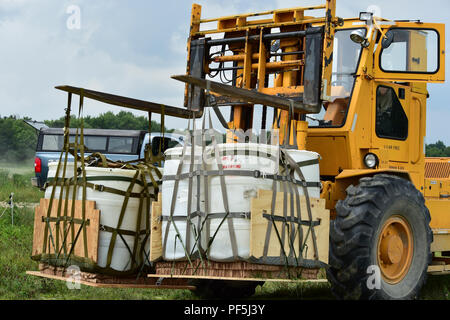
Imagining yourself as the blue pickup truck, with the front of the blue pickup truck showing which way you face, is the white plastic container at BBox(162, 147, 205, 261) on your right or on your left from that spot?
on your right

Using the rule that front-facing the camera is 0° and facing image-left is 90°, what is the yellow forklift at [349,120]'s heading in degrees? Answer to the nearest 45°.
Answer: approximately 45°

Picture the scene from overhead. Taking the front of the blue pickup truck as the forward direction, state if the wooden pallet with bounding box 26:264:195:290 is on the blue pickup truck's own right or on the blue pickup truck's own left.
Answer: on the blue pickup truck's own right

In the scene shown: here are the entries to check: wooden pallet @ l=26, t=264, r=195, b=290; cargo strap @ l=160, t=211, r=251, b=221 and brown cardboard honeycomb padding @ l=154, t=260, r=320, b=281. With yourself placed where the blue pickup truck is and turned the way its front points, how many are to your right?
3

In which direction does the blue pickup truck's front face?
to the viewer's right

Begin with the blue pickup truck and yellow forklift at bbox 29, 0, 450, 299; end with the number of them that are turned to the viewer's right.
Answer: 1

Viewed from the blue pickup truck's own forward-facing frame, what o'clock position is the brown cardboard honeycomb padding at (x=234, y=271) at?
The brown cardboard honeycomb padding is roughly at 3 o'clock from the blue pickup truck.

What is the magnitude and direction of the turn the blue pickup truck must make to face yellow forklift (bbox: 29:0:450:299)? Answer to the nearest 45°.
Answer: approximately 90° to its right

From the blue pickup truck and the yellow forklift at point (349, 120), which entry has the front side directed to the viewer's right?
the blue pickup truck
